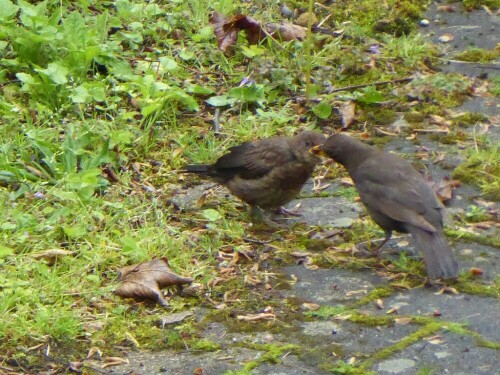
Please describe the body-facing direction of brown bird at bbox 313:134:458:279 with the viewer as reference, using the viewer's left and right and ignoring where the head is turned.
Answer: facing away from the viewer and to the left of the viewer

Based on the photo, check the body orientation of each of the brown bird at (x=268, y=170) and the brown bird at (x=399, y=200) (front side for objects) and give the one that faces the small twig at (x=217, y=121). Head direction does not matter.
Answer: the brown bird at (x=399, y=200)

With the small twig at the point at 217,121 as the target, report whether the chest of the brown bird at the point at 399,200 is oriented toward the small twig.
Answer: yes

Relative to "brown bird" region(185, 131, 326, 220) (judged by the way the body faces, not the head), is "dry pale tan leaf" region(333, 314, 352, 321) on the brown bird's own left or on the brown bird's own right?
on the brown bird's own right

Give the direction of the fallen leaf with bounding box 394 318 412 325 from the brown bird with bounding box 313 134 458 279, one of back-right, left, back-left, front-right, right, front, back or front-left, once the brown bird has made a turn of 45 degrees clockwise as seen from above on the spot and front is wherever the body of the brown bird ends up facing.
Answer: back

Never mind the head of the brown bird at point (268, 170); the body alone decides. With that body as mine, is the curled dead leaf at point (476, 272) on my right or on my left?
on my right

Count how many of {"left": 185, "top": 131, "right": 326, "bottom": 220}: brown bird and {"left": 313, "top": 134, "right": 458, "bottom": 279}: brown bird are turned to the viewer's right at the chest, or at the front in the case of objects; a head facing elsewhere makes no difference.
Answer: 1

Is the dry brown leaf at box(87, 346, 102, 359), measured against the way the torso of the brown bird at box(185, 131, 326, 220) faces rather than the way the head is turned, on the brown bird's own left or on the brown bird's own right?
on the brown bird's own right

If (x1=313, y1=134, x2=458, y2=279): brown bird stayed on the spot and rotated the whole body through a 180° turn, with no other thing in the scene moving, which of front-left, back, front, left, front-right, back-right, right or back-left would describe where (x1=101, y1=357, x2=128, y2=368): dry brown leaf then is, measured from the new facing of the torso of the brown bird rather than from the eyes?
right

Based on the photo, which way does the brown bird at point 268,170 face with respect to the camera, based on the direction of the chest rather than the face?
to the viewer's right

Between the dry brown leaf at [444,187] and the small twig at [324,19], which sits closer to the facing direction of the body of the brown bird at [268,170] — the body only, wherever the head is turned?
the dry brown leaf

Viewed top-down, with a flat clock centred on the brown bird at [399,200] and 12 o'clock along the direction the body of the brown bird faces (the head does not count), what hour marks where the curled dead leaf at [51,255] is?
The curled dead leaf is roughly at 10 o'clock from the brown bird.

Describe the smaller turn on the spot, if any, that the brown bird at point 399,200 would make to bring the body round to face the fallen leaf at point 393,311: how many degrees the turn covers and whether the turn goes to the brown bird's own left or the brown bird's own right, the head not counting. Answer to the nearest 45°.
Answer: approximately 135° to the brown bird's own left

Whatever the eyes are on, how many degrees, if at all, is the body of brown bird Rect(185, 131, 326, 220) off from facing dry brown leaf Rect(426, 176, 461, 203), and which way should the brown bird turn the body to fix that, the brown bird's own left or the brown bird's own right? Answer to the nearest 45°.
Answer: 0° — it already faces it

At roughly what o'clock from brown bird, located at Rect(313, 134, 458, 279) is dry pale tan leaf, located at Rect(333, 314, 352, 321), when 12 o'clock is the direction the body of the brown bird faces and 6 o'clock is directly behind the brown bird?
The dry pale tan leaf is roughly at 8 o'clock from the brown bird.
